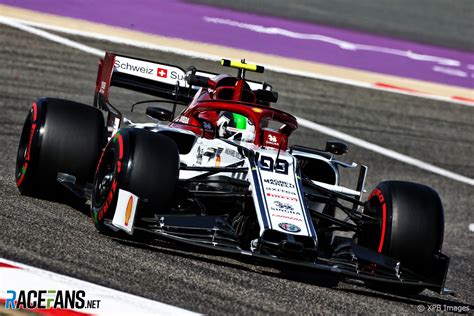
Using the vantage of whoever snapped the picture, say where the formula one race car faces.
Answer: facing the viewer and to the right of the viewer
